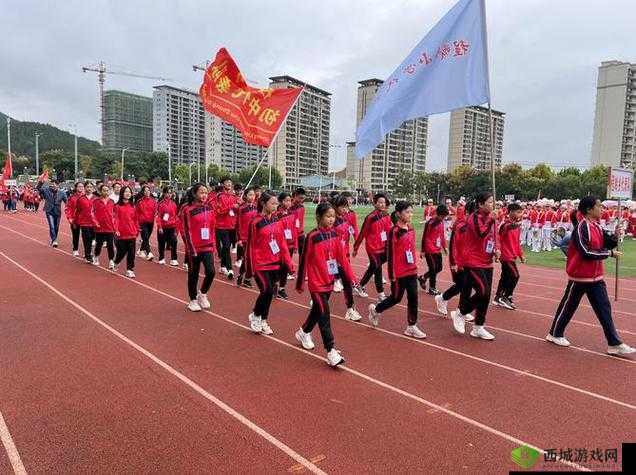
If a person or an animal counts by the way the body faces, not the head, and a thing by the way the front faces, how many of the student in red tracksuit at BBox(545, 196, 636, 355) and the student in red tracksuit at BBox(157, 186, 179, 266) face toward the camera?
1

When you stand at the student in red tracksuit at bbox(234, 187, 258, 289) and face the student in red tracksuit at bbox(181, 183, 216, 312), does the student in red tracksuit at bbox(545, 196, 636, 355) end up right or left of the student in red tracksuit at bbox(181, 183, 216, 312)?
left

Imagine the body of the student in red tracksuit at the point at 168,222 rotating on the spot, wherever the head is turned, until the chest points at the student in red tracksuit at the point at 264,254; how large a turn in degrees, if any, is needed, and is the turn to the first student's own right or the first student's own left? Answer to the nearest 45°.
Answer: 0° — they already face them

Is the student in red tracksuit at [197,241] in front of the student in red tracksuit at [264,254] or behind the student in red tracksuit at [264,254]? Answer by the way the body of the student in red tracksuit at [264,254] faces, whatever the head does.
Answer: behind

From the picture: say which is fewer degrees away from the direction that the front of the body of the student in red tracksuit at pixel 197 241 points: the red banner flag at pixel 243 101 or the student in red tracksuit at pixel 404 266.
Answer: the student in red tracksuit
